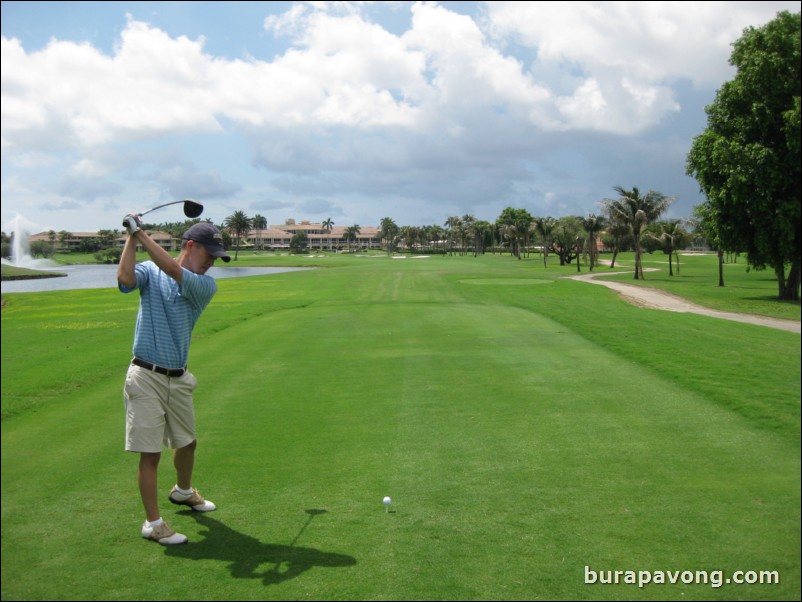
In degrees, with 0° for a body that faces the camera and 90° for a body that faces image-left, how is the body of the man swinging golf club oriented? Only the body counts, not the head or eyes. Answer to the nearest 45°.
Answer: approximately 315°
